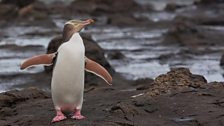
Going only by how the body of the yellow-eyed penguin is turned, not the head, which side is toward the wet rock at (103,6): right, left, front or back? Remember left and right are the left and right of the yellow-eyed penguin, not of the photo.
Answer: back

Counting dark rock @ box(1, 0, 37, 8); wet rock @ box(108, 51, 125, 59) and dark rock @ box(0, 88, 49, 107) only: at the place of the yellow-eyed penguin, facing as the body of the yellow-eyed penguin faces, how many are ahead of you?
0

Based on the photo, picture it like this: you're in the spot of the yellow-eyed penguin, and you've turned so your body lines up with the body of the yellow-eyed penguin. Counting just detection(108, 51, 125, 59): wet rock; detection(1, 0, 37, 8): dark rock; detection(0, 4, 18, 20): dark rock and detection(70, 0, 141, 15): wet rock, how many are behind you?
4

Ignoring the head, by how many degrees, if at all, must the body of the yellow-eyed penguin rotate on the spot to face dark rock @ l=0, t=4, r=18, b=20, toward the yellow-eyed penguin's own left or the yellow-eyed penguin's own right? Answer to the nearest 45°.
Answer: approximately 180°

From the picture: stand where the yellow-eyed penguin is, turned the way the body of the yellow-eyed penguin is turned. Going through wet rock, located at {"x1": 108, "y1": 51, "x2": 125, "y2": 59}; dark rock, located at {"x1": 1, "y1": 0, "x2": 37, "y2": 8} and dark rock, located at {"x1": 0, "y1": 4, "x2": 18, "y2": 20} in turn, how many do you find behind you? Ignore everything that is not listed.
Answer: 3

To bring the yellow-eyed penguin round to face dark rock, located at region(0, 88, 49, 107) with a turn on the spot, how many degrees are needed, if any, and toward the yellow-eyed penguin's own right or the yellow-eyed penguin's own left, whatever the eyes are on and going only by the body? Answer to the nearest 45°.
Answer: approximately 135° to the yellow-eyed penguin's own right

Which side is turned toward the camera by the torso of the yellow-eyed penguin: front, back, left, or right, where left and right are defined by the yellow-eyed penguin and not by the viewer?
front

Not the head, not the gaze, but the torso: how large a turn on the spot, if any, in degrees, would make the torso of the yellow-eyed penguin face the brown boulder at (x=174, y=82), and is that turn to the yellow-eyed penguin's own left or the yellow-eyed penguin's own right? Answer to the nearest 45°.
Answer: approximately 135° to the yellow-eyed penguin's own left

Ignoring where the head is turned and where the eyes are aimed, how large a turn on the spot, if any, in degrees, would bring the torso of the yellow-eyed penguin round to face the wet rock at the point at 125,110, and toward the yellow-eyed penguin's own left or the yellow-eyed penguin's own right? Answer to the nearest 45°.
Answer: approximately 90° to the yellow-eyed penguin's own left

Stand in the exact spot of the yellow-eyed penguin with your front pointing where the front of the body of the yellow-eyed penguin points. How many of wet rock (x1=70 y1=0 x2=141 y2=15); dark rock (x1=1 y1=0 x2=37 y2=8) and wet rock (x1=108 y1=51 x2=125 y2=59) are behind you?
3

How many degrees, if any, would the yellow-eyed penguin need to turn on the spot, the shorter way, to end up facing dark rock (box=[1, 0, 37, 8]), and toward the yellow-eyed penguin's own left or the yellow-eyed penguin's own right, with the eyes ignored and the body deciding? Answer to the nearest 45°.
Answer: approximately 180°

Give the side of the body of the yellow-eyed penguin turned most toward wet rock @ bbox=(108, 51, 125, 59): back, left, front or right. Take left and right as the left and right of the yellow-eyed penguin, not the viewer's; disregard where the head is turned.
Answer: back
